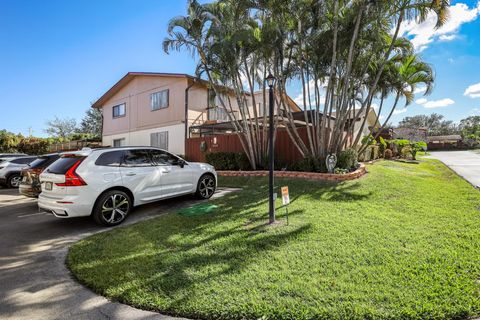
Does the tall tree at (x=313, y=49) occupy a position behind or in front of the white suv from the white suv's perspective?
in front

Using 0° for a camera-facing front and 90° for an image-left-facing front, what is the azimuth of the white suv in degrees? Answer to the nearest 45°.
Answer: approximately 225°

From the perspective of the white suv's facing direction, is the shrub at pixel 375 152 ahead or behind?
ahead

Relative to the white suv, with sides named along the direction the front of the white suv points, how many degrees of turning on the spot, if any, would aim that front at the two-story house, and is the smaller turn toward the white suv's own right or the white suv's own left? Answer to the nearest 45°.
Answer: approximately 45° to the white suv's own left

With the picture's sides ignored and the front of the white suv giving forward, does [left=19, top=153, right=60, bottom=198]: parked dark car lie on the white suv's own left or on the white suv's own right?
on the white suv's own left

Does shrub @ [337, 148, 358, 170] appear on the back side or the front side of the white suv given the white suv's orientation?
on the front side
